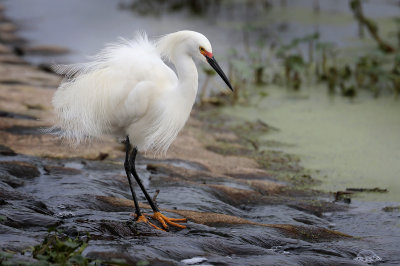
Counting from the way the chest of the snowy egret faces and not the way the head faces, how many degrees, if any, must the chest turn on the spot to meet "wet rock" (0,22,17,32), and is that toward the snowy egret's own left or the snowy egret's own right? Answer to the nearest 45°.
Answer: approximately 90° to the snowy egret's own left

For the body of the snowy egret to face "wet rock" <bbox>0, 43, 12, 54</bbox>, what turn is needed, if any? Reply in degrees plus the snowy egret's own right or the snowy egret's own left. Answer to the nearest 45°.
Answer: approximately 90° to the snowy egret's own left

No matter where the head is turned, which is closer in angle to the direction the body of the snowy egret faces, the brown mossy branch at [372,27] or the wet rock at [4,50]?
the brown mossy branch

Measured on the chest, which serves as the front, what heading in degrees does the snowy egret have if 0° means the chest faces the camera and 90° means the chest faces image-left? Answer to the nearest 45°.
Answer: approximately 270°

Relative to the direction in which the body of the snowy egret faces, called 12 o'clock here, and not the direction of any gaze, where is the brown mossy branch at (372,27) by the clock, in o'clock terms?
The brown mossy branch is roughly at 10 o'clock from the snowy egret.

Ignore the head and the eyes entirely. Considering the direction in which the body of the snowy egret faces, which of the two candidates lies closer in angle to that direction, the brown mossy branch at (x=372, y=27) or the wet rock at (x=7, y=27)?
the brown mossy branch
